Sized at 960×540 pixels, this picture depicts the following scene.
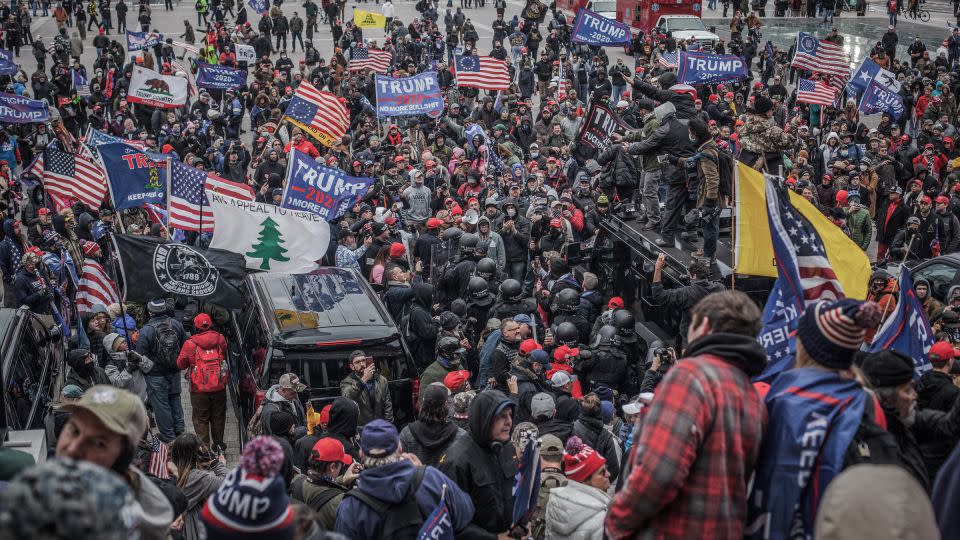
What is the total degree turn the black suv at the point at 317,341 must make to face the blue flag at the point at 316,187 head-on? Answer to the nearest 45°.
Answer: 0° — it already faces it

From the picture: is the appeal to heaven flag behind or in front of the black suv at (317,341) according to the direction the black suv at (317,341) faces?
in front

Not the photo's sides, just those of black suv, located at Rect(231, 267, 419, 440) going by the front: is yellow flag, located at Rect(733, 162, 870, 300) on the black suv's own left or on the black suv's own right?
on the black suv's own right

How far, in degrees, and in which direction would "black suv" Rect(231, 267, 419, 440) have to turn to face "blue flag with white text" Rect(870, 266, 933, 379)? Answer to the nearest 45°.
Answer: approximately 135° to its right

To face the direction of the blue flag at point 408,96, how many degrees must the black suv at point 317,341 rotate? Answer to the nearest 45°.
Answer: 0° — it already faces it

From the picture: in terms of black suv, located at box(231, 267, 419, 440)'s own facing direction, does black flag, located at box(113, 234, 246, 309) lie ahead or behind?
ahead

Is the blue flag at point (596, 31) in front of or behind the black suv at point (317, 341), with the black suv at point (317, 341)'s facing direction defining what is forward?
in front

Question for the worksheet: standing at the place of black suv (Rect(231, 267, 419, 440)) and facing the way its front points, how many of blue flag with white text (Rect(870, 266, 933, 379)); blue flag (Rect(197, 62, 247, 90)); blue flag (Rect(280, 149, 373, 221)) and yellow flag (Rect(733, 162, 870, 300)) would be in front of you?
2

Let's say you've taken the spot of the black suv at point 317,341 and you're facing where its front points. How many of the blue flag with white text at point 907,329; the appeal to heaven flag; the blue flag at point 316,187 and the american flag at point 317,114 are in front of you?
3

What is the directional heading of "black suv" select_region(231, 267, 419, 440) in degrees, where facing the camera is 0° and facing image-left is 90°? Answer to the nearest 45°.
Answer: approximately 180°

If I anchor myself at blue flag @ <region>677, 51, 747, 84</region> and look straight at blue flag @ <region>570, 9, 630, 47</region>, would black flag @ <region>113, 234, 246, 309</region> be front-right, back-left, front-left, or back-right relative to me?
back-left

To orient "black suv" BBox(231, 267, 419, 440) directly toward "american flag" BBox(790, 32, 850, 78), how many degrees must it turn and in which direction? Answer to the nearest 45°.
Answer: approximately 45° to its right

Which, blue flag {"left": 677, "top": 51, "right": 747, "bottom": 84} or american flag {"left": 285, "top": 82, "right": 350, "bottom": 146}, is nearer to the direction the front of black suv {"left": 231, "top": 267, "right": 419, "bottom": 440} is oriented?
the american flag

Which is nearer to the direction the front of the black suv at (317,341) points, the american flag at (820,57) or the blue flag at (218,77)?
the blue flag
